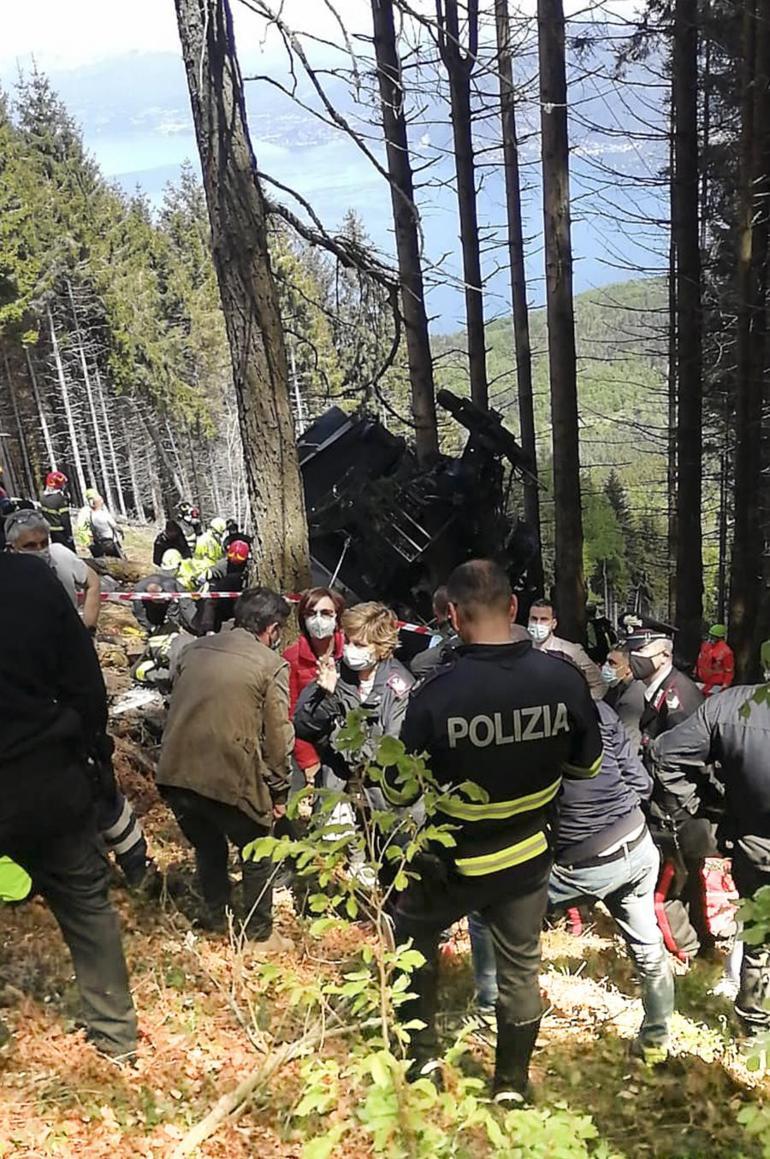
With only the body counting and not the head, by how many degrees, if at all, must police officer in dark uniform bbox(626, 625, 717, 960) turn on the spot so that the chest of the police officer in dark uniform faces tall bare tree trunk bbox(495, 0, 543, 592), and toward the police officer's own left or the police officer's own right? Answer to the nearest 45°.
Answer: approximately 135° to the police officer's own right

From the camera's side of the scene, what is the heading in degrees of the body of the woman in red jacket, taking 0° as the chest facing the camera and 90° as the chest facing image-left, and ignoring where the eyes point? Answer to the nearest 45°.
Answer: approximately 0°

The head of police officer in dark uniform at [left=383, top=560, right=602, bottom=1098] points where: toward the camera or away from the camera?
away from the camera

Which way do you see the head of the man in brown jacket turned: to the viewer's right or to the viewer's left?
to the viewer's right

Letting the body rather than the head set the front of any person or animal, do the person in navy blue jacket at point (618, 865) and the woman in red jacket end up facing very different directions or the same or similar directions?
very different directions

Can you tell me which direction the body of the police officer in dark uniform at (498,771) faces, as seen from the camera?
away from the camera

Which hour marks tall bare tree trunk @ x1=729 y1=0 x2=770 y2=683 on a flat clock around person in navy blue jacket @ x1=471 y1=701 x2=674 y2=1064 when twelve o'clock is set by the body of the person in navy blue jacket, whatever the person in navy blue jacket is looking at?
The tall bare tree trunk is roughly at 2 o'clock from the person in navy blue jacket.

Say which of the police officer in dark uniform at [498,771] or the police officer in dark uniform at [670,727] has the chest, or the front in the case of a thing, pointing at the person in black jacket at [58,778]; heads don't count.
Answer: the police officer in dark uniform at [670,727]

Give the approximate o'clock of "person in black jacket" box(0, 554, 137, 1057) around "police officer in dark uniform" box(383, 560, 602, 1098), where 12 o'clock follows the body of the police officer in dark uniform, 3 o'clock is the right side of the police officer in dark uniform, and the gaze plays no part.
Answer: The person in black jacket is roughly at 9 o'clock from the police officer in dark uniform.

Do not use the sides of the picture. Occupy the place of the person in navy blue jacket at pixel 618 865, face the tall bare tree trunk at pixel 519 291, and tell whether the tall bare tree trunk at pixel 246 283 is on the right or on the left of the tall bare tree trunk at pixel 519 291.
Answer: left

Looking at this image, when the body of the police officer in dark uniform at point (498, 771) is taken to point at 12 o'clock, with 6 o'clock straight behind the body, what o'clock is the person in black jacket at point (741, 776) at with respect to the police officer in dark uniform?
The person in black jacket is roughly at 2 o'clock from the police officer in dark uniform.

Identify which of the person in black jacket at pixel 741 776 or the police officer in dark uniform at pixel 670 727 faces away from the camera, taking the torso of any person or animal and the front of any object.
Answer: the person in black jacket

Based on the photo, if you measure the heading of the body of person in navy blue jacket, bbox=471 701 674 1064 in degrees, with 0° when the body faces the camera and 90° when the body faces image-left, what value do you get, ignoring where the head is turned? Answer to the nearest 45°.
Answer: approximately 135°
